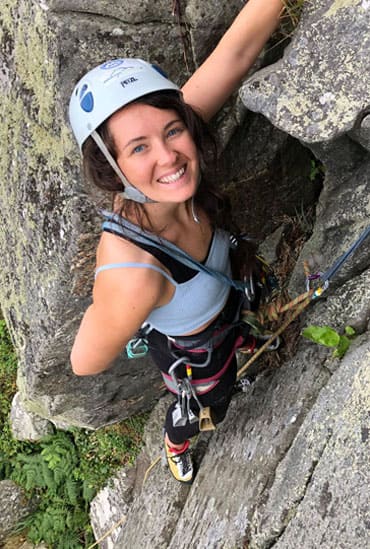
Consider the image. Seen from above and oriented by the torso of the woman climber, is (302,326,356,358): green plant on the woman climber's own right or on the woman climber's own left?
on the woman climber's own left

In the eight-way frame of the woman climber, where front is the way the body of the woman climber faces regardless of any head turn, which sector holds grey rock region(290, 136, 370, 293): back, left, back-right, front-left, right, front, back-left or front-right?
left

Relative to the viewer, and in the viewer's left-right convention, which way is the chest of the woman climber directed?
facing the viewer and to the right of the viewer

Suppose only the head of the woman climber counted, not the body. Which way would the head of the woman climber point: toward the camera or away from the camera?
toward the camera

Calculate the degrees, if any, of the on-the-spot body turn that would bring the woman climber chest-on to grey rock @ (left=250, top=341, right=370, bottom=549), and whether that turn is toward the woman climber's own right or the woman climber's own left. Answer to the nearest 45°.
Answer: approximately 45° to the woman climber's own left
